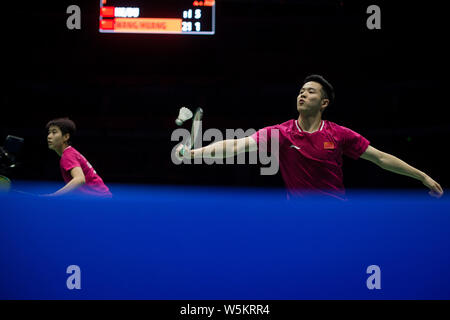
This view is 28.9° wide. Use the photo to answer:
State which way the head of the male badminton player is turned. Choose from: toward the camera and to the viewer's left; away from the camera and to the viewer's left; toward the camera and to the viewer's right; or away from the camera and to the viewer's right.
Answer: toward the camera and to the viewer's left

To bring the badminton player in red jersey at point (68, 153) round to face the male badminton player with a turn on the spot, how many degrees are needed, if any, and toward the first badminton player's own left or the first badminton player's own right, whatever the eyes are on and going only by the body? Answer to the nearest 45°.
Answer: approximately 135° to the first badminton player's own left

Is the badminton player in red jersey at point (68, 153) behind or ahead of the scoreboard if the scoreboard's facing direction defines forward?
ahead

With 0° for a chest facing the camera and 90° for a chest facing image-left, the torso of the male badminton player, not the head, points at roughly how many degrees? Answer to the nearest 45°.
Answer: approximately 0°

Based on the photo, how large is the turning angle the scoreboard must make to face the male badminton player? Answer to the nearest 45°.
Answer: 0° — it already faces them
